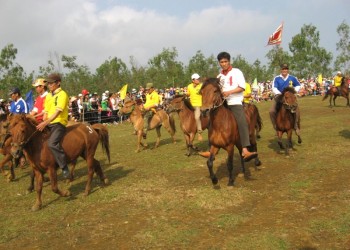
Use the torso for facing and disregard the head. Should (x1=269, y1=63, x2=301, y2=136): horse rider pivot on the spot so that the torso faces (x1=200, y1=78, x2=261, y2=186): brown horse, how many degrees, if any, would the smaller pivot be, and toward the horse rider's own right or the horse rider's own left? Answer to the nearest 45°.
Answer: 0° — they already face it

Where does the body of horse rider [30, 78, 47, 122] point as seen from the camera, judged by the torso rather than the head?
to the viewer's left

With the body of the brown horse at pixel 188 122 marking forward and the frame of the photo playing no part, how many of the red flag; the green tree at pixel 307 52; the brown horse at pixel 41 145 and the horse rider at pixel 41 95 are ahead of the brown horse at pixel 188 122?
2

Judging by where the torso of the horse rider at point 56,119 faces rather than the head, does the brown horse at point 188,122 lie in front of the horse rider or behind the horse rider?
behind

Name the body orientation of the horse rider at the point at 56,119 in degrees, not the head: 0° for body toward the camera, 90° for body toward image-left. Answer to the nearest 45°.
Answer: approximately 45°

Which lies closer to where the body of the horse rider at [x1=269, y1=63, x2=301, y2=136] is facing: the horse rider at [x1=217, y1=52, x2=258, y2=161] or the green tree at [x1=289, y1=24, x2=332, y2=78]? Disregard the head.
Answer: the horse rider

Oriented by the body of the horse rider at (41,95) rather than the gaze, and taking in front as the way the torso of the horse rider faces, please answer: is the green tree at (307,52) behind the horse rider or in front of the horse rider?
behind

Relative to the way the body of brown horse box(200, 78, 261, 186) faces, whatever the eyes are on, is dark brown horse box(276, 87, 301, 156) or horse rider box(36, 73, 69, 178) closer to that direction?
the horse rider

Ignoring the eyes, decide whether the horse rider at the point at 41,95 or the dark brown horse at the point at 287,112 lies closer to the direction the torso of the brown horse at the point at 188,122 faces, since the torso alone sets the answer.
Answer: the horse rider

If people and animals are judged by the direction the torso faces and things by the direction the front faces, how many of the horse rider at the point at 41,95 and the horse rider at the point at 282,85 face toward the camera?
1

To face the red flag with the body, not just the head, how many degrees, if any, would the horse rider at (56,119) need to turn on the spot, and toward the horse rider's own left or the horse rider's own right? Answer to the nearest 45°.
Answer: approximately 180°

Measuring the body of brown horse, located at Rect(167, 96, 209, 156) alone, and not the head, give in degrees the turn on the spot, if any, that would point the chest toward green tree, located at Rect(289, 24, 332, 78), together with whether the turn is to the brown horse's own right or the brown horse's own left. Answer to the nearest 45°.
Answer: approximately 180°

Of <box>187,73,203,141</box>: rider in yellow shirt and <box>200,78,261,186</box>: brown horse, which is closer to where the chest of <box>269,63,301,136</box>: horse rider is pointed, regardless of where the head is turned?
the brown horse

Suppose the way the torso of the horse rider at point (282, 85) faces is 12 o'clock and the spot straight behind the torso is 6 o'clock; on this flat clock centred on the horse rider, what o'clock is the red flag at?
The red flag is roughly at 6 o'clock from the horse rider.
